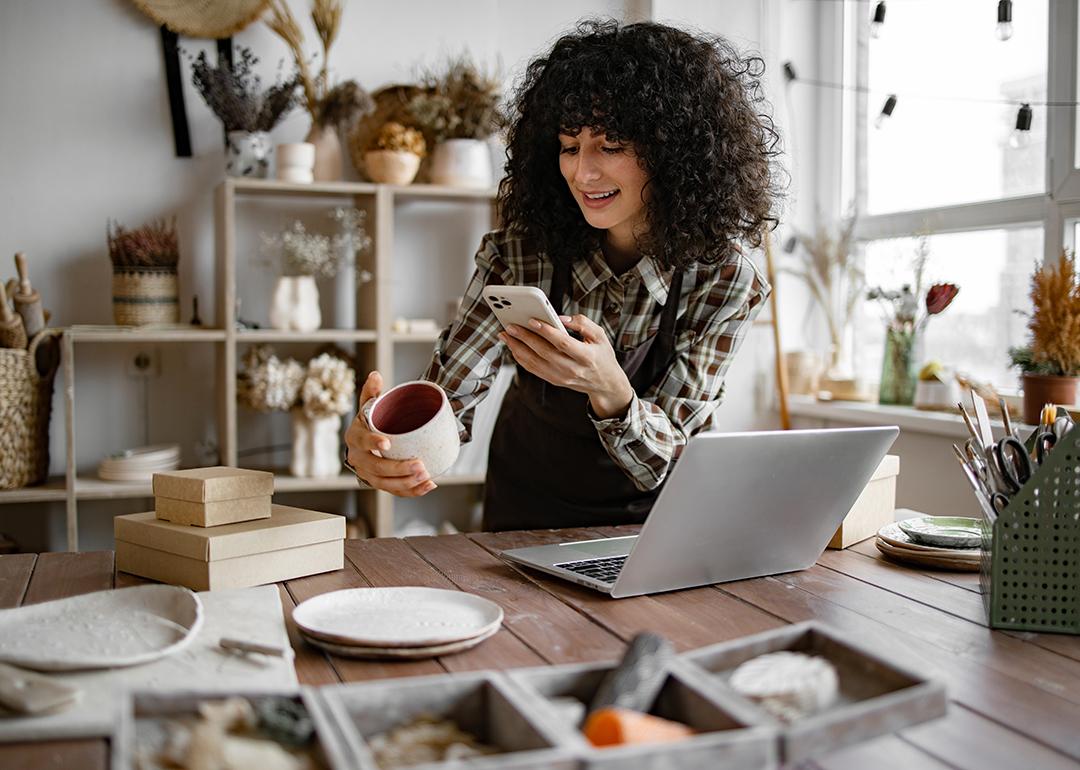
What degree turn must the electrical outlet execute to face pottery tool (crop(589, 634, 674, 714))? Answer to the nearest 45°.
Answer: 0° — it already faces it

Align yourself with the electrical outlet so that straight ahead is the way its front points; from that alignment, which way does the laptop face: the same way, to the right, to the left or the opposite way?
the opposite way

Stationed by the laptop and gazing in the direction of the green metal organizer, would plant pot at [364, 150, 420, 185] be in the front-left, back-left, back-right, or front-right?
back-left

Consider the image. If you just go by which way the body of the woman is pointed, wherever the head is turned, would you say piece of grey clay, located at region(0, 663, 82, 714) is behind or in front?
in front

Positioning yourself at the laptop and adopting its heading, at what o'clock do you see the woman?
The woman is roughly at 1 o'clock from the laptop.

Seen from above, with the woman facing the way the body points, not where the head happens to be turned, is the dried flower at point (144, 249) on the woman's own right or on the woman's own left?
on the woman's own right

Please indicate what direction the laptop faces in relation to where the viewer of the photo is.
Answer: facing away from the viewer and to the left of the viewer

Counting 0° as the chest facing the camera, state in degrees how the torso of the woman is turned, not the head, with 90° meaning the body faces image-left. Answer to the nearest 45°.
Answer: approximately 45°

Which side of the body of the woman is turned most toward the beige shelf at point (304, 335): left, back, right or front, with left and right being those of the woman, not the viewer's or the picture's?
right

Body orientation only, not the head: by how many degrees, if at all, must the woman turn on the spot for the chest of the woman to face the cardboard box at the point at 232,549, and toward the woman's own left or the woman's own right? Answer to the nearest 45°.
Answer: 0° — they already face it

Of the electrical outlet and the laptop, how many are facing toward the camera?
1

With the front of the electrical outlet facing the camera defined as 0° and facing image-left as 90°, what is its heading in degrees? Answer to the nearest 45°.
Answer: approximately 0°
